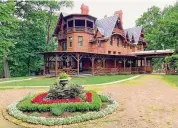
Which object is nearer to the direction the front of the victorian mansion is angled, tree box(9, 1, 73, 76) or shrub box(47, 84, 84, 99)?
the shrub

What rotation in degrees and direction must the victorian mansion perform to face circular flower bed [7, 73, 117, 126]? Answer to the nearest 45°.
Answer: approximately 45° to its right

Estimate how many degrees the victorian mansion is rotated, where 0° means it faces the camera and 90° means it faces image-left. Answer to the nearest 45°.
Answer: approximately 315°

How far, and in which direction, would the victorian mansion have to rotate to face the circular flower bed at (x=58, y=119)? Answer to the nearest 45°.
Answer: approximately 45° to its right

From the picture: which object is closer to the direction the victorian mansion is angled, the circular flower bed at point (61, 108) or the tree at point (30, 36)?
the circular flower bed

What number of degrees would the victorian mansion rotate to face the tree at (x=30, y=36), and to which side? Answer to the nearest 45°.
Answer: approximately 135° to its right
